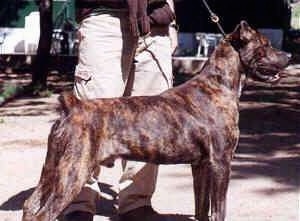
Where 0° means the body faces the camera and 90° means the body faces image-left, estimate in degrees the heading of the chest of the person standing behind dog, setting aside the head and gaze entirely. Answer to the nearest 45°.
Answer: approximately 0°

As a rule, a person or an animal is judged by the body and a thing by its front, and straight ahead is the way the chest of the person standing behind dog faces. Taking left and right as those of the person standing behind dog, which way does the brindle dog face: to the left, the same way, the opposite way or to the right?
to the left

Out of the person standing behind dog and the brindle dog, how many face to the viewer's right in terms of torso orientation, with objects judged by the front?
1

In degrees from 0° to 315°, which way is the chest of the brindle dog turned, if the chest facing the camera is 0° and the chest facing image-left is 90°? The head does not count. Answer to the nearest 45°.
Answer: approximately 270°

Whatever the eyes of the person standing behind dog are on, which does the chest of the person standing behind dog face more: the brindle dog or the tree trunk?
the brindle dog

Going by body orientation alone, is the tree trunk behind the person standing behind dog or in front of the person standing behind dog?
behind
